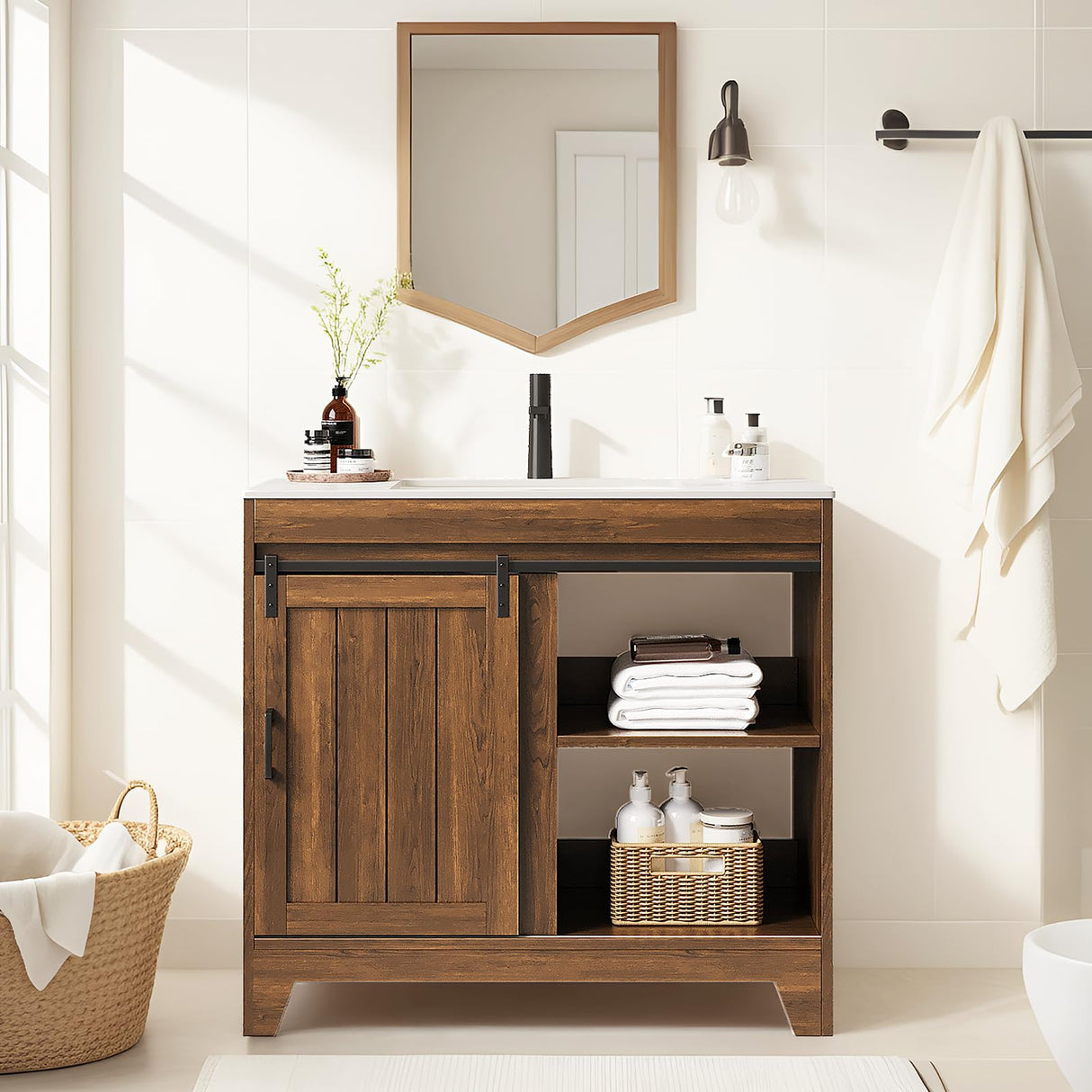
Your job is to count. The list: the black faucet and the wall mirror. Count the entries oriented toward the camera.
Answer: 2

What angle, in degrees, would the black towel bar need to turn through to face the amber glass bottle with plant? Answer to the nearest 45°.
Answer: approximately 90° to its right

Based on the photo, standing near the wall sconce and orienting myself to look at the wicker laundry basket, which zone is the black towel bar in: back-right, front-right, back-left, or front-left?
back-left

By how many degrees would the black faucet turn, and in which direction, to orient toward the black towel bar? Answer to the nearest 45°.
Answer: approximately 90° to its left

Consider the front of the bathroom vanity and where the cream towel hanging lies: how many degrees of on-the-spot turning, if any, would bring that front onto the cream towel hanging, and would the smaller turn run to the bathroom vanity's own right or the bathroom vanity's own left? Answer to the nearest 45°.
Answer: approximately 90° to the bathroom vanity's own left

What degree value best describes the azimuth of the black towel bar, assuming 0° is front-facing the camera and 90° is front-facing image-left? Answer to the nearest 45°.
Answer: approximately 0°
